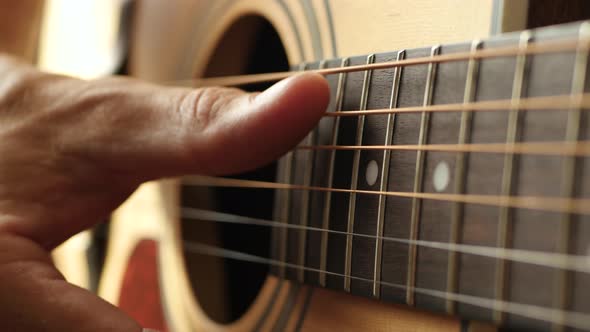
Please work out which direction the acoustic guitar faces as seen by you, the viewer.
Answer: facing the viewer and to the left of the viewer
